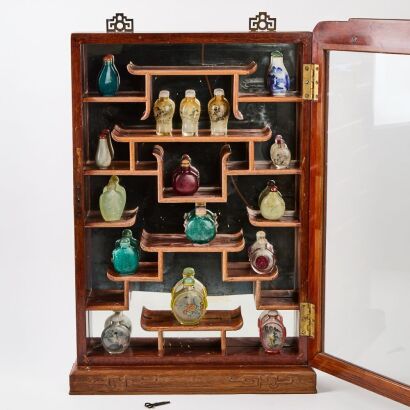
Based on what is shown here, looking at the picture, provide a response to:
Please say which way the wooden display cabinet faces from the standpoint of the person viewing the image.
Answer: facing the viewer
